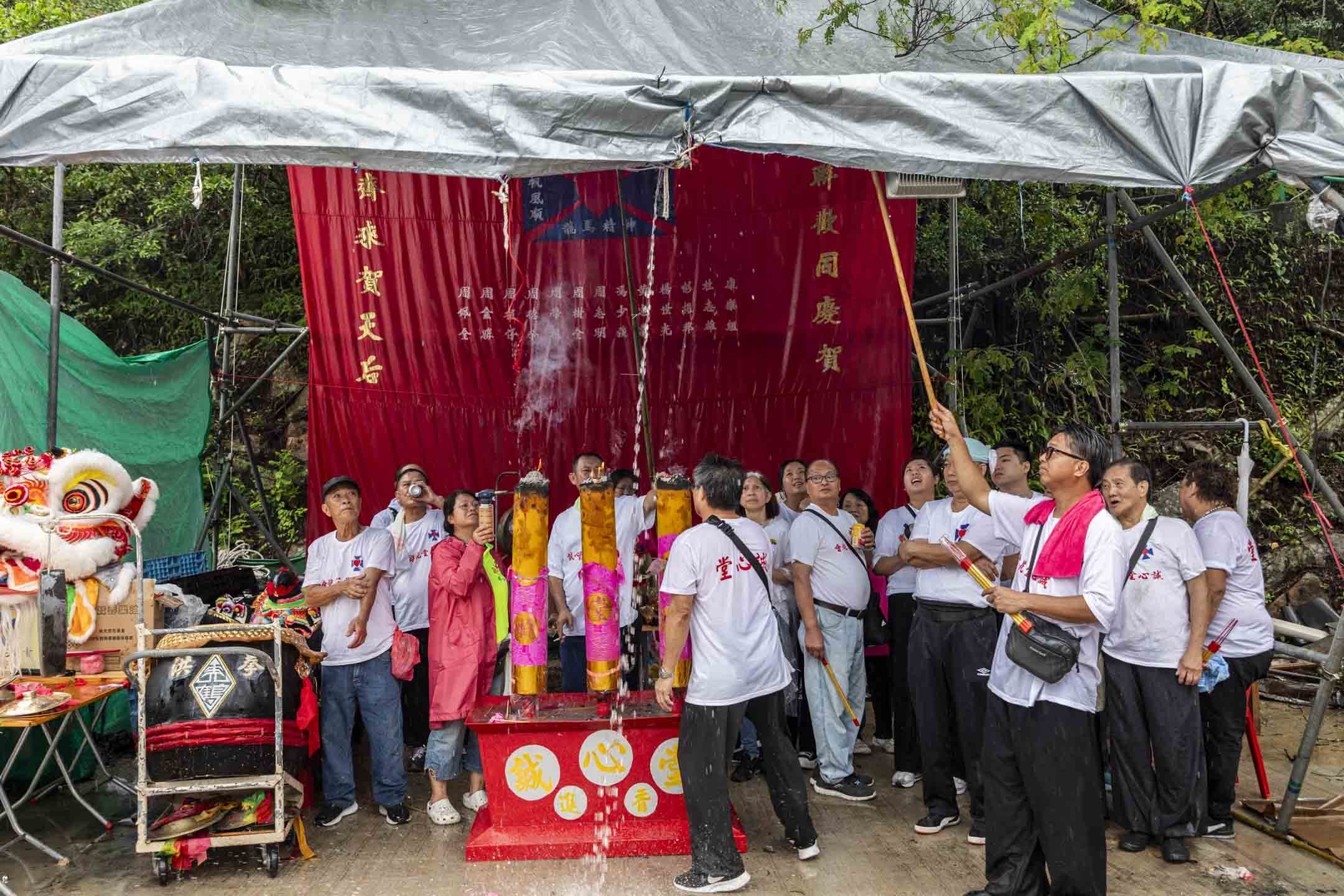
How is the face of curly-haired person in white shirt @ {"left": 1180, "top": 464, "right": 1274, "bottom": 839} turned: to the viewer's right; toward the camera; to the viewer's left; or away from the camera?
to the viewer's left

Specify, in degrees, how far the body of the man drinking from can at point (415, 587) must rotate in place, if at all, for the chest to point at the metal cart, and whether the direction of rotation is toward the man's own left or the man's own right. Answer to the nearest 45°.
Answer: approximately 45° to the man's own right

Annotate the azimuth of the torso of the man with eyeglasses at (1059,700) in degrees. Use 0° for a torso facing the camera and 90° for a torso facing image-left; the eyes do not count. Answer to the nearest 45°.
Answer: approximately 45°

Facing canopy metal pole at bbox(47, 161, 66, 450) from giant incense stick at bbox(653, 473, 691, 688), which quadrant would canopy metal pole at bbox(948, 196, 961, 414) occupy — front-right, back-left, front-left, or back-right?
back-right

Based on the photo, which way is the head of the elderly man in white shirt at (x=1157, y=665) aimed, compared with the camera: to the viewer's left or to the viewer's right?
to the viewer's left

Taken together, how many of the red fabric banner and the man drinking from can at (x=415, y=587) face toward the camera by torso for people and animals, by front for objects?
2

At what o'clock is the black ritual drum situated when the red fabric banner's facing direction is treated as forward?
The black ritual drum is roughly at 1 o'clock from the red fabric banner.

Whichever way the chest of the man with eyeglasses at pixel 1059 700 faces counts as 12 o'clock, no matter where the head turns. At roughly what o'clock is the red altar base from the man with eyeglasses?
The red altar base is roughly at 2 o'clock from the man with eyeglasses.

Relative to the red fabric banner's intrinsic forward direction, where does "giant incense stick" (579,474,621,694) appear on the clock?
The giant incense stick is roughly at 12 o'clock from the red fabric banner.

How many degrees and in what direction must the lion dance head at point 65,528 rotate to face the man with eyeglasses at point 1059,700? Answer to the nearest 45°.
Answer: approximately 90° to its left

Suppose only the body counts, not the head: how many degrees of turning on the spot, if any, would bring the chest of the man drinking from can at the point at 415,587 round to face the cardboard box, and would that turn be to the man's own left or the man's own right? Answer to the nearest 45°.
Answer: approximately 90° to the man's own right

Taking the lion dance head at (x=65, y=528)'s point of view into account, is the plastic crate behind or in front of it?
behind

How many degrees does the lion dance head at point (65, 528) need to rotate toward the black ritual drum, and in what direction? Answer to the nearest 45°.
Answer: approximately 90° to its left

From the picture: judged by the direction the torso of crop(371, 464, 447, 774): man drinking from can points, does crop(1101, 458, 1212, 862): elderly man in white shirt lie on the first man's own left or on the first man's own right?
on the first man's own left

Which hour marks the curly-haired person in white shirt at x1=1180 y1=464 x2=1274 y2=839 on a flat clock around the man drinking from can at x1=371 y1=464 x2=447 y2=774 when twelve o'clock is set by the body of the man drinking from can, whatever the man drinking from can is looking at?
The curly-haired person in white shirt is roughly at 10 o'clock from the man drinking from can.
